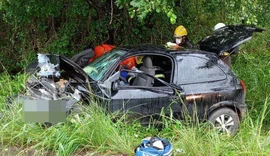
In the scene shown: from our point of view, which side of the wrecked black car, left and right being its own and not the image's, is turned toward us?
left
